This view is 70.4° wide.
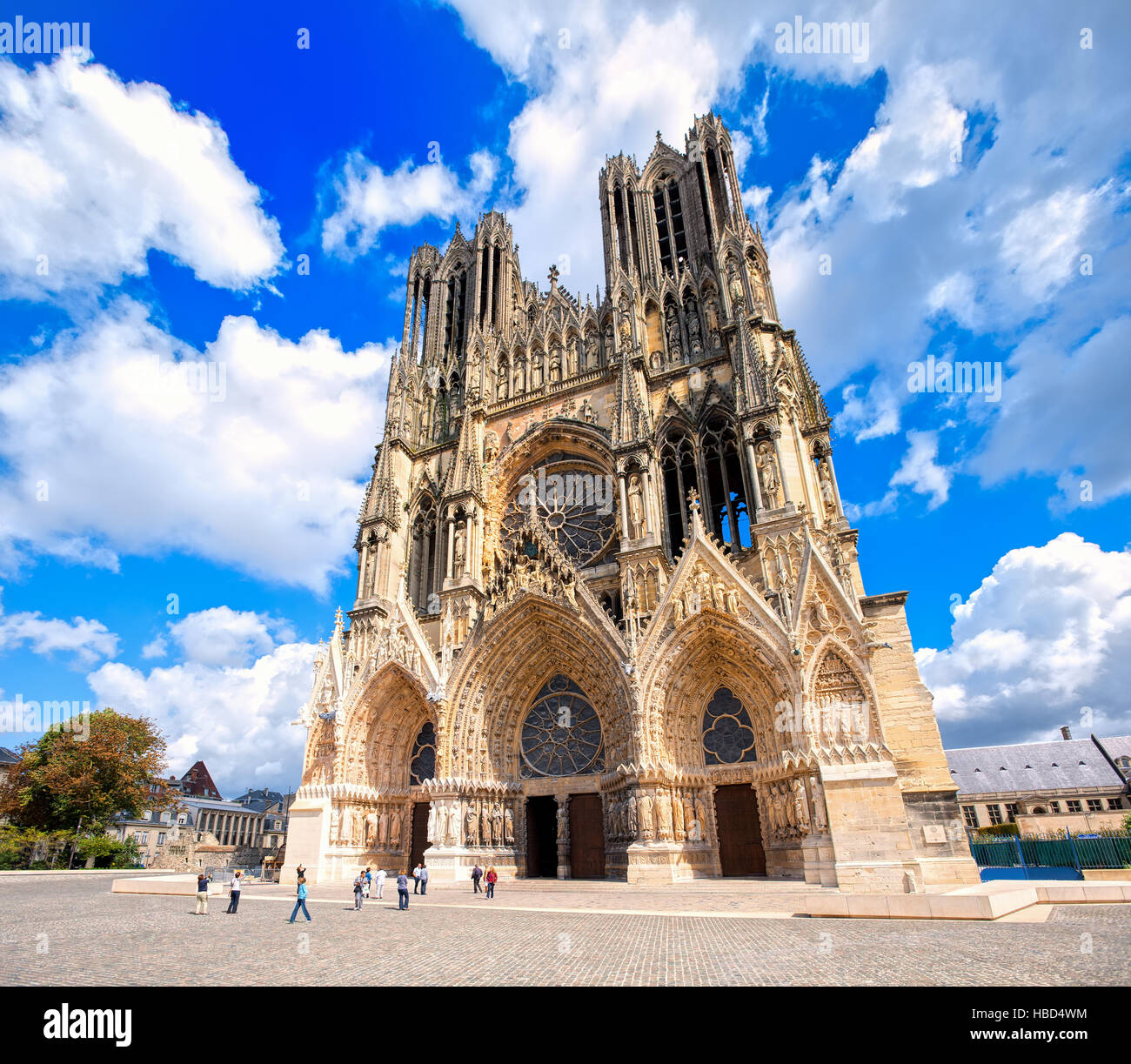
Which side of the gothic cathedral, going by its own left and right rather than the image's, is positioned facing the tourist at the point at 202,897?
front

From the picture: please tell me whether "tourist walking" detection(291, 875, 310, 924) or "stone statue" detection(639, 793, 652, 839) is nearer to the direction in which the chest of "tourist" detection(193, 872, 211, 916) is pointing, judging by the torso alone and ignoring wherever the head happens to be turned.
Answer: the stone statue

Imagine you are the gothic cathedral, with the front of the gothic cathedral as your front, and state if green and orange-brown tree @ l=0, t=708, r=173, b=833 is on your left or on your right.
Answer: on your right

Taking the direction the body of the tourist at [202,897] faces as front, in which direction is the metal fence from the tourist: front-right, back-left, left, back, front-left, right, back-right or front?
front-right

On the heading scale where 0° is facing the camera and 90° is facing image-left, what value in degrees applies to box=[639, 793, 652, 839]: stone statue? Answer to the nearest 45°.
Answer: approximately 0°

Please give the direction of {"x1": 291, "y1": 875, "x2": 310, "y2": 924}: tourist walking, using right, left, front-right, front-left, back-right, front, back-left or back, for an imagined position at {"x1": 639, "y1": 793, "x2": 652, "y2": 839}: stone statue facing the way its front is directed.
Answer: front-right

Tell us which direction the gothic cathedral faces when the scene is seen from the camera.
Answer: facing the viewer and to the left of the viewer

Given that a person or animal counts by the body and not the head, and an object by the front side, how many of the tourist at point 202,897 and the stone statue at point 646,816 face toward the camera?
1
